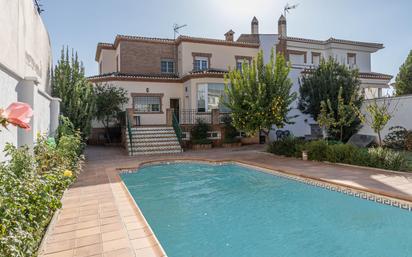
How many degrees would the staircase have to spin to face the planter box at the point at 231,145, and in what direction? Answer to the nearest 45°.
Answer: approximately 90° to its left

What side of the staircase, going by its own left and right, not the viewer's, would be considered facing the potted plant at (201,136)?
left

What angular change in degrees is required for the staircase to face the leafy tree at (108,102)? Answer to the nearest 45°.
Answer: approximately 135° to its right

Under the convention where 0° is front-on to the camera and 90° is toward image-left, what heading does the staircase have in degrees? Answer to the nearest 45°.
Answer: approximately 0°

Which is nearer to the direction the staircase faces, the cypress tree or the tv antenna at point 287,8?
the cypress tree

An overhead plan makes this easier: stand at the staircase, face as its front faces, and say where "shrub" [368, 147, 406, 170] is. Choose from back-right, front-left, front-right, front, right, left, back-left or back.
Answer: front-left

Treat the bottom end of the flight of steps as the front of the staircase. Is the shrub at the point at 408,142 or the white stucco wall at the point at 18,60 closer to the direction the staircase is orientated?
the white stucco wall

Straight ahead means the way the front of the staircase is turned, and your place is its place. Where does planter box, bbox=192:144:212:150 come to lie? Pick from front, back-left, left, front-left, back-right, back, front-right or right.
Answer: left

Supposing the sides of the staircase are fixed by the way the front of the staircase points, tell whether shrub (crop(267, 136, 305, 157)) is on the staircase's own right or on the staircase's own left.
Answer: on the staircase's own left

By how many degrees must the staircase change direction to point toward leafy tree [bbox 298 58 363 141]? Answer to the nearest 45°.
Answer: approximately 90° to its left

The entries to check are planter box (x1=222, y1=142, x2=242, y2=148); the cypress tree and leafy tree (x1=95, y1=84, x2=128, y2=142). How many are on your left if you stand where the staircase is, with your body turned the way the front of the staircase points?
1

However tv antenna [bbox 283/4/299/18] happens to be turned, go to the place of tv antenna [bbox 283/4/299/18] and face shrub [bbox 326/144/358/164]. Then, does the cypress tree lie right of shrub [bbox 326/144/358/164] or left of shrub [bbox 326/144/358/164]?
right

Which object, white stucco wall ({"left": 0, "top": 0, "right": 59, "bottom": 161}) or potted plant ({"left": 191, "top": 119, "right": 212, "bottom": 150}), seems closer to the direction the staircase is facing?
the white stucco wall

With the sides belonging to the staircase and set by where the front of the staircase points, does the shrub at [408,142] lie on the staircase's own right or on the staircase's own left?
on the staircase's own left

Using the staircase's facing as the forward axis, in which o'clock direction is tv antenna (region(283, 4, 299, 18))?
The tv antenna is roughly at 8 o'clock from the staircase.

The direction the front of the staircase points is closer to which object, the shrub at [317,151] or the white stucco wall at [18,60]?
the white stucco wall
